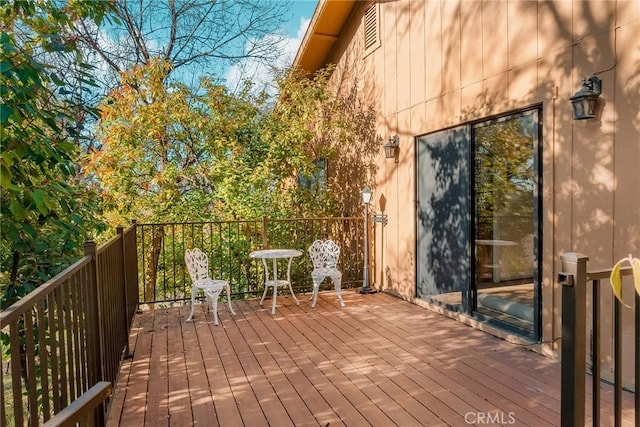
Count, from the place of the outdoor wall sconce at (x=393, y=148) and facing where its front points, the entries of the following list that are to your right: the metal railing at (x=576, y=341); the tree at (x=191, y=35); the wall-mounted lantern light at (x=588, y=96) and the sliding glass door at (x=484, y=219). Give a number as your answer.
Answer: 1

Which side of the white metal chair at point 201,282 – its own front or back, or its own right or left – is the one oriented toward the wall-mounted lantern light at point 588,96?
front

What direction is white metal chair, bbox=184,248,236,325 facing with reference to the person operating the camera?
facing the viewer and to the right of the viewer

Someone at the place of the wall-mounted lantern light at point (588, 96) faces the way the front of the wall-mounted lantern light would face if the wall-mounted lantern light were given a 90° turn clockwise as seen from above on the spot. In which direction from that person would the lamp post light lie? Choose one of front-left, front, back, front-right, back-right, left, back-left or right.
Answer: front

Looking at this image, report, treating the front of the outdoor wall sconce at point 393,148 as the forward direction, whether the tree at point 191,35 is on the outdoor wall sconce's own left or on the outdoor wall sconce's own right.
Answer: on the outdoor wall sconce's own right

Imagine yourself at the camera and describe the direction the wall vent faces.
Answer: facing the viewer and to the left of the viewer

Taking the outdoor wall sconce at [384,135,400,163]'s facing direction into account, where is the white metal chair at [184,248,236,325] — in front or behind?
in front

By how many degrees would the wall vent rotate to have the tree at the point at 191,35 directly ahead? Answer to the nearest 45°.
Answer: approximately 90° to its right

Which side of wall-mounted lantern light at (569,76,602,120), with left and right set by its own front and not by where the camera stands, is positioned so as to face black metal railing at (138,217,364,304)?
right

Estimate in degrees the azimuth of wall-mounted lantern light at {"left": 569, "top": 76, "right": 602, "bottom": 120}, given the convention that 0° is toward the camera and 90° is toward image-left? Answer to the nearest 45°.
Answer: approximately 45°

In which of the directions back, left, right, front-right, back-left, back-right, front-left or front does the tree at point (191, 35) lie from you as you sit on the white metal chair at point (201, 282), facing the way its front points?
back-left

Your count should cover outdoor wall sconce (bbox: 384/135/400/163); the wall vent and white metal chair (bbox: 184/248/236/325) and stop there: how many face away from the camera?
0
